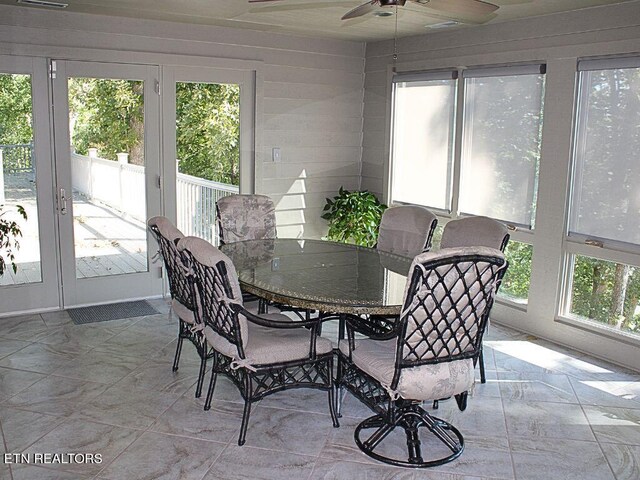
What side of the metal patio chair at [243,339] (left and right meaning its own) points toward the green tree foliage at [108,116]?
left

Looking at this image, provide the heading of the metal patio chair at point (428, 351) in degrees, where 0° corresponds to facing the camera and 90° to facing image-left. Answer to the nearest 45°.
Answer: approximately 135°

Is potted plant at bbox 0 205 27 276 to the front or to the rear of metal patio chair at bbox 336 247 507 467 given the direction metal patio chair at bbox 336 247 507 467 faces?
to the front

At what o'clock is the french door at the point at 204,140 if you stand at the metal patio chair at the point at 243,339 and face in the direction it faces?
The french door is roughly at 10 o'clock from the metal patio chair.

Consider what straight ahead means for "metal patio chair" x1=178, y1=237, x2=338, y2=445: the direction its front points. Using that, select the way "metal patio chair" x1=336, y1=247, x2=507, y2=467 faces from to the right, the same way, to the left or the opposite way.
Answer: to the left

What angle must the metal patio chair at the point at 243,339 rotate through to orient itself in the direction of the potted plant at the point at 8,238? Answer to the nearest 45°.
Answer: approximately 90° to its left

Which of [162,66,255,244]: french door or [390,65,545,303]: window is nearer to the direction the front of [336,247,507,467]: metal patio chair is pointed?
the french door

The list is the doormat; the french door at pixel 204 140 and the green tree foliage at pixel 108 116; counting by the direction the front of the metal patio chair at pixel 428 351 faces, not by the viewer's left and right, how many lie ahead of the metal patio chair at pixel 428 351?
3

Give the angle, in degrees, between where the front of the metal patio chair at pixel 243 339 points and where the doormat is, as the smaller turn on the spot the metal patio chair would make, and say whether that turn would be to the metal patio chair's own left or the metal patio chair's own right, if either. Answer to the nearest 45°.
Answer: approximately 90° to the metal patio chair's own left

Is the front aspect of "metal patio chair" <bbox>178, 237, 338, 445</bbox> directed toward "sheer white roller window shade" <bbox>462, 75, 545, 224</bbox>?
yes

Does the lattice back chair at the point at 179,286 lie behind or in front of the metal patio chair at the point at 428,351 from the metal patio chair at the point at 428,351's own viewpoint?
in front

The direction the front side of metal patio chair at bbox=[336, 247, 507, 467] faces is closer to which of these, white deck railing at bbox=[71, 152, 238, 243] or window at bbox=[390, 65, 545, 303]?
the white deck railing

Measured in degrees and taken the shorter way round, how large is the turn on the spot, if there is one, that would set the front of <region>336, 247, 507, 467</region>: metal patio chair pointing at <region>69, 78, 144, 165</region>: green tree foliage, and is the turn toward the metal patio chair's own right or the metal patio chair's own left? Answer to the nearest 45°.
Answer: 0° — it already faces it

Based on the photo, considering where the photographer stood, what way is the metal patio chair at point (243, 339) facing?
facing away from the viewer and to the right of the viewer

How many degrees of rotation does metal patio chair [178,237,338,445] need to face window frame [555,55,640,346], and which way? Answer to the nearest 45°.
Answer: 0° — it already faces it

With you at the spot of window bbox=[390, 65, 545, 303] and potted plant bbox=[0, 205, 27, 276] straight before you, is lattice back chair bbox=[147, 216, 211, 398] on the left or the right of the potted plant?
left

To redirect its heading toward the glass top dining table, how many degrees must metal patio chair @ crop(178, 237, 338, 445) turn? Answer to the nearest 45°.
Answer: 0° — it already faces it
